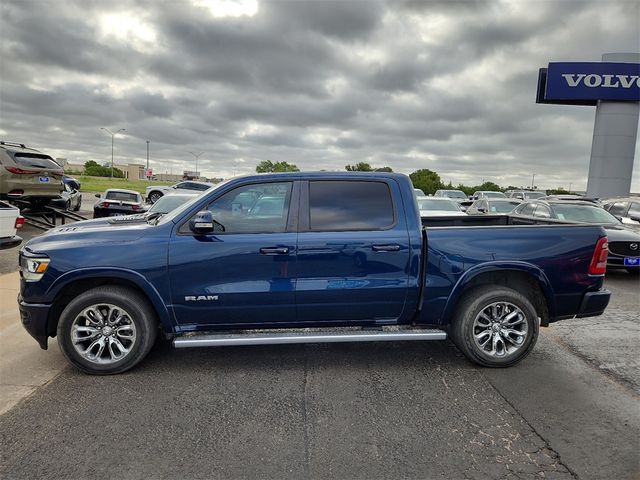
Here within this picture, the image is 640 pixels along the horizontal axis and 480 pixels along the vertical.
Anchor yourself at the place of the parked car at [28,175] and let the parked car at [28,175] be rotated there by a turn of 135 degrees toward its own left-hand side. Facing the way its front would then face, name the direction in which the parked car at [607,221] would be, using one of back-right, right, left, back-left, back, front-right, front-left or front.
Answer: front-left

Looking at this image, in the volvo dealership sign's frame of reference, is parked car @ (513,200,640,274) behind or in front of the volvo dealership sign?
in front

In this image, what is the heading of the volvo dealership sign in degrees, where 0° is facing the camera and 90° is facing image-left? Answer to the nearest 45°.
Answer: approximately 0°

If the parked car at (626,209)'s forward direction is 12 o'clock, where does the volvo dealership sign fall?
The volvo dealership sign is roughly at 7 o'clock from the parked car.

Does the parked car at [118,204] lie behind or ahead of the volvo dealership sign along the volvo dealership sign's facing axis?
ahead

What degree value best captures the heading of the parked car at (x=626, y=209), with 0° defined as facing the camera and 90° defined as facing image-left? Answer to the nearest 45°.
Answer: approximately 315°

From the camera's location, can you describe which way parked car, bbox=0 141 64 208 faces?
facing away from the viewer and to the left of the viewer

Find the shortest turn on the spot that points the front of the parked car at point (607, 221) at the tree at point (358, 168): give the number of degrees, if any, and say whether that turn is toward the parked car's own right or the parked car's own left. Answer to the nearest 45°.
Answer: approximately 180°

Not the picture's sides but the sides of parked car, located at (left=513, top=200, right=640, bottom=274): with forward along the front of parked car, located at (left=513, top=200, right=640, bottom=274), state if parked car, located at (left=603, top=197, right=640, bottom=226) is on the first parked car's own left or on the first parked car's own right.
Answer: on the first parked car's own left

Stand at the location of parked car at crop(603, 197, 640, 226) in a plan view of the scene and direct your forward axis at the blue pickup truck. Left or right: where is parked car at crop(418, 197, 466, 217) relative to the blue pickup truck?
right

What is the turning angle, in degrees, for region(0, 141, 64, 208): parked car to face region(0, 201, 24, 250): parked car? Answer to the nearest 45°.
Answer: approximately 135° to its left

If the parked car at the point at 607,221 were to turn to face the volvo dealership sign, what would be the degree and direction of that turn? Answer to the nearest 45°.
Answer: approximately 135° to its left

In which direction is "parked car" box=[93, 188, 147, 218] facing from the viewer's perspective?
away from the camera

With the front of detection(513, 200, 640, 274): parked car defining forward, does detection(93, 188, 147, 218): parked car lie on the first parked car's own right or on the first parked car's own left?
on the first parked car's own right

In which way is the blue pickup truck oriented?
to the viewer's left
